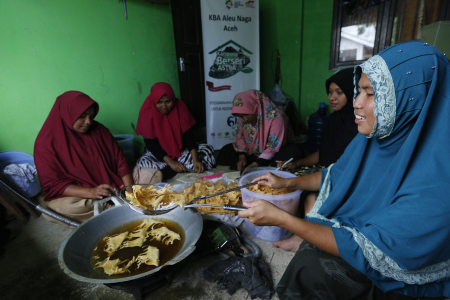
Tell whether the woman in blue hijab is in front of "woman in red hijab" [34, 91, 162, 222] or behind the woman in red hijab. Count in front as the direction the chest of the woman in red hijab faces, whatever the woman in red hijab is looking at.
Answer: in front

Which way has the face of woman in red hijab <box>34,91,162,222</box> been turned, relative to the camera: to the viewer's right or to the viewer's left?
to the viewer's right

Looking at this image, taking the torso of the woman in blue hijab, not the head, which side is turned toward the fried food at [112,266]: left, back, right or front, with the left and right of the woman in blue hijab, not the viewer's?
front

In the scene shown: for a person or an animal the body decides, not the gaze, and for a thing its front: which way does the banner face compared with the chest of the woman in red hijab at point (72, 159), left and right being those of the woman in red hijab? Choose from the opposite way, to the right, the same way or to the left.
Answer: to the right

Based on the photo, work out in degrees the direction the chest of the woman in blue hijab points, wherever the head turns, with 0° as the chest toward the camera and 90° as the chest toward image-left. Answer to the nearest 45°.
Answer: approximately 90°

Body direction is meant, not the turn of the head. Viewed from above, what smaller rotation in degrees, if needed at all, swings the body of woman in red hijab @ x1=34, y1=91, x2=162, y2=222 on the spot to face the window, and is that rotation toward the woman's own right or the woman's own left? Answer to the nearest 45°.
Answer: approximately 45° to the woman's own left

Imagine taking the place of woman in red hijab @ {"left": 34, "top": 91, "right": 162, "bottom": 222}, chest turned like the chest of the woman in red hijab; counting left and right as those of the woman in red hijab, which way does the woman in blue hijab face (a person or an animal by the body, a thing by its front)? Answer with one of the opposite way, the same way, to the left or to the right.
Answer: the opposite way

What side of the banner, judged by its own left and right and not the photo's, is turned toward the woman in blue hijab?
front

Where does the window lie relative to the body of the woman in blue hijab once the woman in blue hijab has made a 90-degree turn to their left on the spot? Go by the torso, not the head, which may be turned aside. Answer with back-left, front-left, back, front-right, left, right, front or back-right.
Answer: back

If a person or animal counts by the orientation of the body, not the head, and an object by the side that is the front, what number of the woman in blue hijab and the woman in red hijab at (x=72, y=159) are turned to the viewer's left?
1

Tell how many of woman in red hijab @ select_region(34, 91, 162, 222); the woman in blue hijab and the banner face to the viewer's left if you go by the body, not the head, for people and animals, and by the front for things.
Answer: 1

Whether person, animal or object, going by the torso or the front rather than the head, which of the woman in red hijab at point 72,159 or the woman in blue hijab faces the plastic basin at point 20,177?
the woman in blue hijab

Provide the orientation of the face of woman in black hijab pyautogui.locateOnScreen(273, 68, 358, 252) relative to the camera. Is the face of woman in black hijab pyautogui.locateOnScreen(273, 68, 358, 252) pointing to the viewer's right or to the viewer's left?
to the viewer's left

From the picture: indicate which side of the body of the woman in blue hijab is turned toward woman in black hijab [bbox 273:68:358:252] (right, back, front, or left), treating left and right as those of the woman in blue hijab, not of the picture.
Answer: right

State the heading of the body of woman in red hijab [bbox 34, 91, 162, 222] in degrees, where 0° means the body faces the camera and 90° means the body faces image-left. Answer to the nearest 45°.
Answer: approximately 315°
